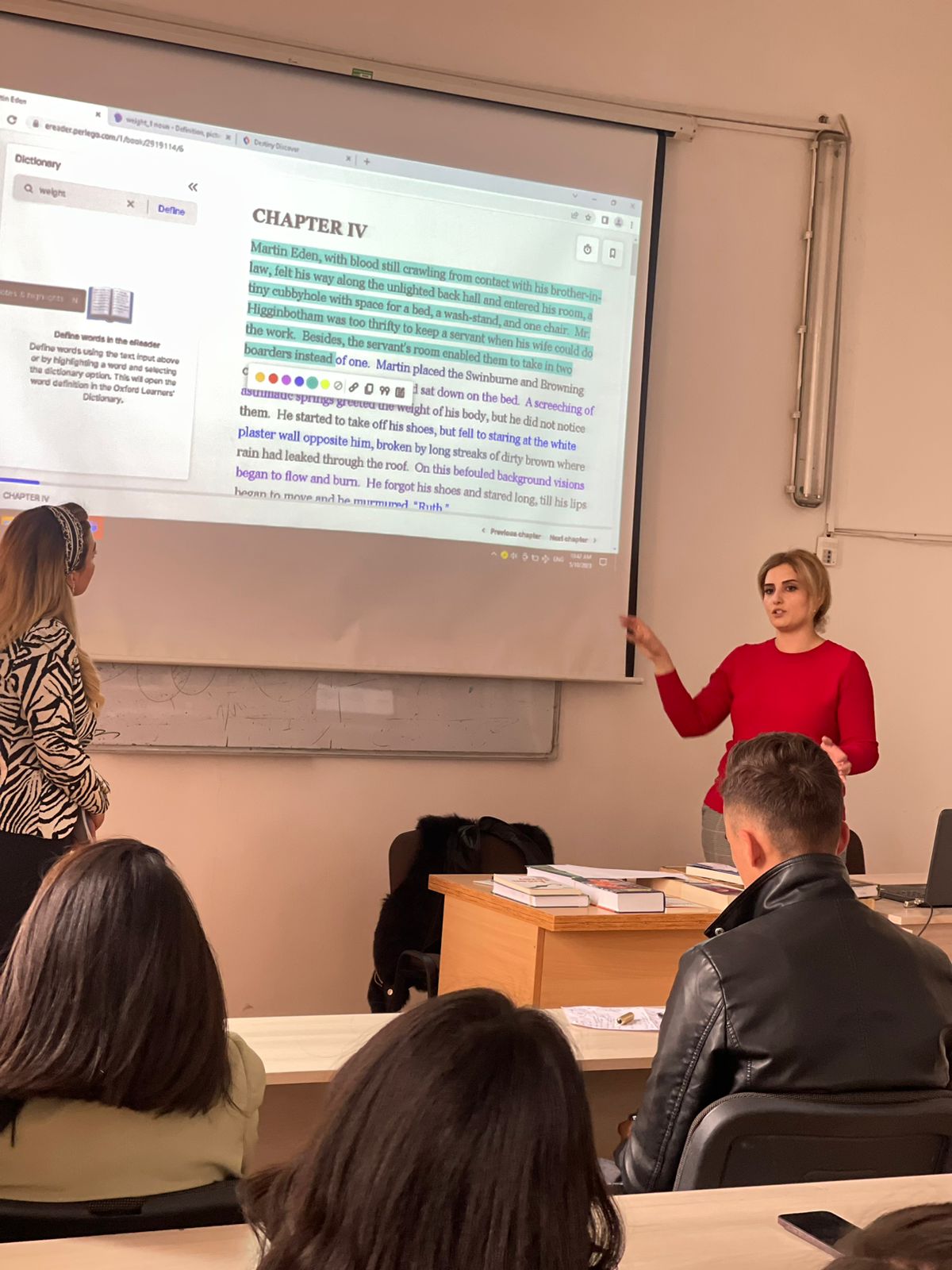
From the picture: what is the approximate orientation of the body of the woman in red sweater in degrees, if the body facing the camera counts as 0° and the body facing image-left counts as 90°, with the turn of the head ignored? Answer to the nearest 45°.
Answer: approximately 45°

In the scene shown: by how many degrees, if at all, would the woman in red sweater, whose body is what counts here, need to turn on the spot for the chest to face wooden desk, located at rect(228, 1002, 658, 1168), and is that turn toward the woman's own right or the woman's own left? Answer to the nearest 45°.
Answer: approximately 45° to the woman's own left

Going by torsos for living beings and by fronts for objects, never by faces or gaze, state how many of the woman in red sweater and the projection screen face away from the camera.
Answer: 0

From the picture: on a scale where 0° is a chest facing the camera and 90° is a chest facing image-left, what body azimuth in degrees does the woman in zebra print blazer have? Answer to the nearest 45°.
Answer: approximately 225°

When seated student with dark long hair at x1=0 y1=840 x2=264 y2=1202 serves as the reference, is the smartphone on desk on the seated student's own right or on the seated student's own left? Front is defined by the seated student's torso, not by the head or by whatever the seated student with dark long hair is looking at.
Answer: on the seated student's own right

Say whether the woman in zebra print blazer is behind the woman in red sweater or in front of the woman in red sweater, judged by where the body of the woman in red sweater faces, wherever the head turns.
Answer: in front

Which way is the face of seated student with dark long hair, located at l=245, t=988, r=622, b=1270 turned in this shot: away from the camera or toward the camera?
away from the camera

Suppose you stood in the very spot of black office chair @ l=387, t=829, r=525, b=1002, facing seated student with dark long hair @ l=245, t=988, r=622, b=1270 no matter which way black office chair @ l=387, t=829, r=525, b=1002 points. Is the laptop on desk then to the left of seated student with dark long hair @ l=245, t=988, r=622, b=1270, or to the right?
left

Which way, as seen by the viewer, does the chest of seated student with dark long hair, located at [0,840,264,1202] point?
away from the camera

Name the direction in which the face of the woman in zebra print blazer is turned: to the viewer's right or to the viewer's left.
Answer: to the viewer's right

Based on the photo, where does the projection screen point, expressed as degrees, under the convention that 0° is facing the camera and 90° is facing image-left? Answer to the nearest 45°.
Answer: approximately 315°
